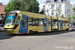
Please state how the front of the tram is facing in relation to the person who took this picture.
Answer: facing the viewer and to the left of the viewer

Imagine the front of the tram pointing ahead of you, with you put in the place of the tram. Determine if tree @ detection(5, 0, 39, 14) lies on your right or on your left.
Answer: on your right
